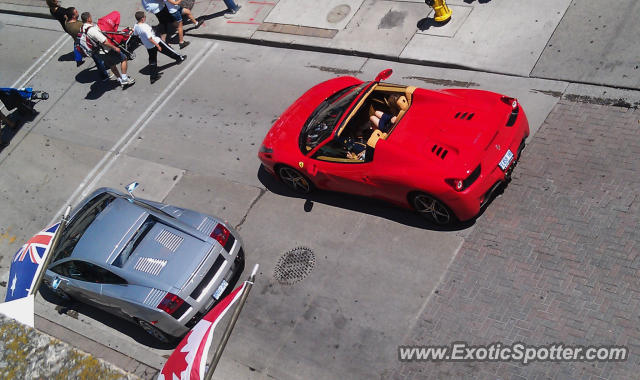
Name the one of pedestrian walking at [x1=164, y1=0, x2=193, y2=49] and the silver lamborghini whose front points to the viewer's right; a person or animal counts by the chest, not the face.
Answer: the pedestrian walking

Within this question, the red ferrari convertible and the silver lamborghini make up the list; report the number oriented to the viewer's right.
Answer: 0

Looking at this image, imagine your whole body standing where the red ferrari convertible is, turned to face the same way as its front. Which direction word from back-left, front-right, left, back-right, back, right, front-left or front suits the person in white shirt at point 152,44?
front

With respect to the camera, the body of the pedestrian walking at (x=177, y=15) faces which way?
to the viewer's right

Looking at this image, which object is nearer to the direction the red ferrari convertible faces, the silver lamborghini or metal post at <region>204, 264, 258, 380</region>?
the silver lamborghini

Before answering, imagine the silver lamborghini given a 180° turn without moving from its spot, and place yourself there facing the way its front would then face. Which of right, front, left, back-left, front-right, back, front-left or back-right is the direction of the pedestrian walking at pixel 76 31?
back-left

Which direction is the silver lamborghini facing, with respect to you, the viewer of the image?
facing away from the viewer and to the left of the viewer

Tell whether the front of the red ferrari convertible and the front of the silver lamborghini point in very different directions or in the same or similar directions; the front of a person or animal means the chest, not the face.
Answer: same or similar directions

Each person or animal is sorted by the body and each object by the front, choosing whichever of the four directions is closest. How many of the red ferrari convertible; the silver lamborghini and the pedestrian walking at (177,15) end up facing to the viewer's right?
1

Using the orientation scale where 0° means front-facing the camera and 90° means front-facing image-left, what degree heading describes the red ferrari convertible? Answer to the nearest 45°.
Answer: approximately 135°
